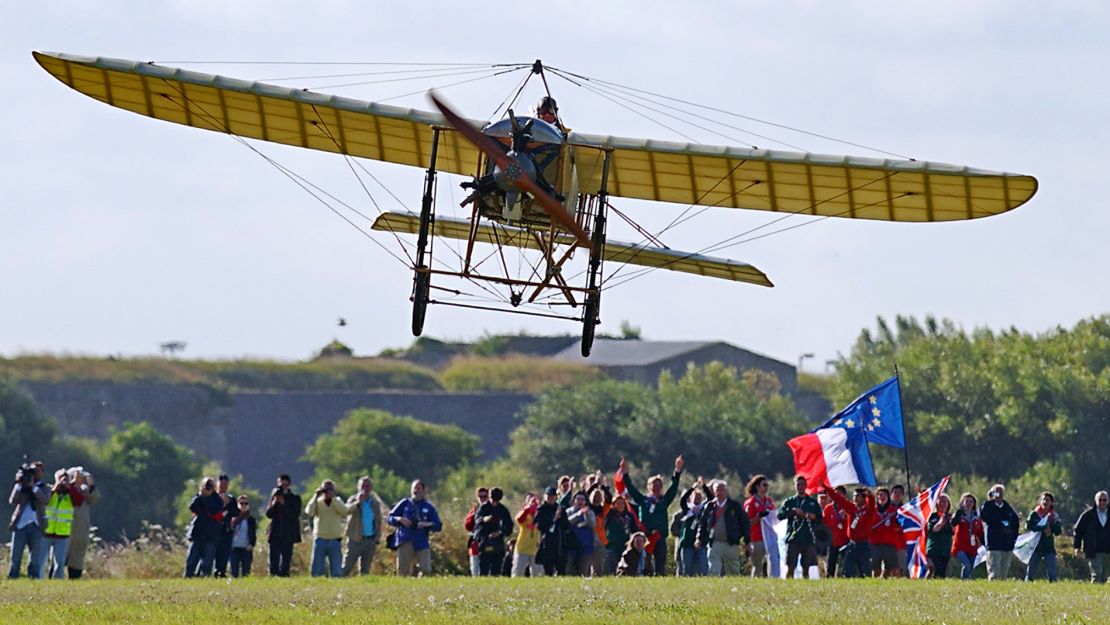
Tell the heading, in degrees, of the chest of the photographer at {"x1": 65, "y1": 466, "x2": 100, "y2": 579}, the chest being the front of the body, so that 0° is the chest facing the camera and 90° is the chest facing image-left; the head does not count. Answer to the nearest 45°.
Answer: approximately 315°

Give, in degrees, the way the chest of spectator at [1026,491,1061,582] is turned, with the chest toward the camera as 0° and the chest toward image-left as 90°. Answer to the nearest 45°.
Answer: approximately 0°

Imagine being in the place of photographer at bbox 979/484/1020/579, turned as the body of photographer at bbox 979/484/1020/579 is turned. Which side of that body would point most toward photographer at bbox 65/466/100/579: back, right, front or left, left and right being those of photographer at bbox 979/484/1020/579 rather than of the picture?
right

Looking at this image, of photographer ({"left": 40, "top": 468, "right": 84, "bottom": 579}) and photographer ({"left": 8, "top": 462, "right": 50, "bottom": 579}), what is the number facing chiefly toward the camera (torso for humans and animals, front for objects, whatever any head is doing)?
2

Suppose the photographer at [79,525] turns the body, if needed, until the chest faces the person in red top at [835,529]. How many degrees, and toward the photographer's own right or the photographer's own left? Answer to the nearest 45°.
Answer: approximately 45° to the photographer's own left

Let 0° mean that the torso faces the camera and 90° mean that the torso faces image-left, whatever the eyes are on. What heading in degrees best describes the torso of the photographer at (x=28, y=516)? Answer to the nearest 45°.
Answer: approximately 0°
